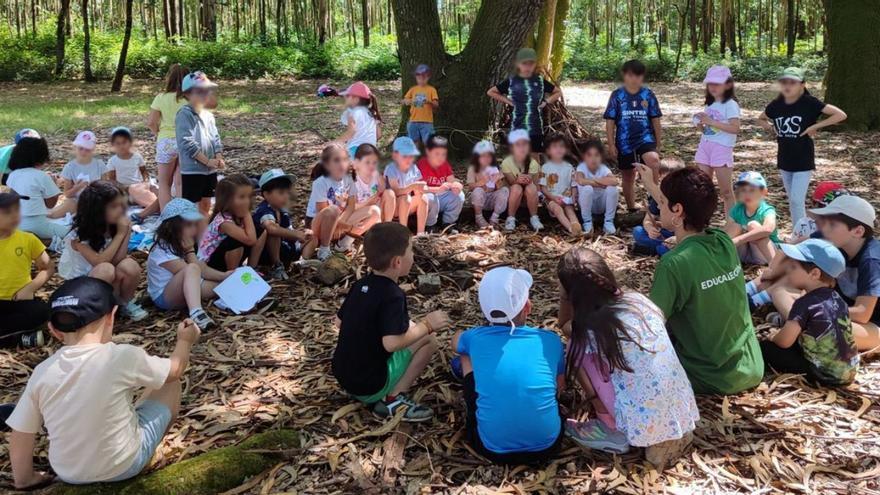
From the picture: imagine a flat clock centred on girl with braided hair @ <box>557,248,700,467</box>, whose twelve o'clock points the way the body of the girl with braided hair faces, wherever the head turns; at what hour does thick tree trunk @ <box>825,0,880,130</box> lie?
The thick tree trunk is roughly at 2 o'clock from the girl with braided hair.

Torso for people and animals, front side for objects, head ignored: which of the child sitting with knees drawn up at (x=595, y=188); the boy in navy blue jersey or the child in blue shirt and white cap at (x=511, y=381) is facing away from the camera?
the child in blue shirt and white cap at (x=511, y=381)

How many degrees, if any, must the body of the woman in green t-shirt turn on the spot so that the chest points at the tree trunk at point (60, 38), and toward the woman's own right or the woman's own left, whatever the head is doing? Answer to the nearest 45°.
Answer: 0° — they already face it

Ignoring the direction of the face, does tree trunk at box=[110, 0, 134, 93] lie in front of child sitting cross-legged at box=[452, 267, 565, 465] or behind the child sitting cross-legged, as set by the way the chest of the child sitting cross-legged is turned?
in front

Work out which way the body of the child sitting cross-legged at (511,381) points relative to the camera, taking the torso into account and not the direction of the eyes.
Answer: away from the camera

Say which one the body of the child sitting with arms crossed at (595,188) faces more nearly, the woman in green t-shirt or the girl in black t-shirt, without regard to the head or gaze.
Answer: the woman in green t-shirt

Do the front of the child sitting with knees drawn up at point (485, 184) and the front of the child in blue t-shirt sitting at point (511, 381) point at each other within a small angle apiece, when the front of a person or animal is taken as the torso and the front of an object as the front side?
yes

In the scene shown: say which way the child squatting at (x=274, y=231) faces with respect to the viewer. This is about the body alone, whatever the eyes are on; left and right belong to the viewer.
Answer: facing the viewer and to the right of the viewer

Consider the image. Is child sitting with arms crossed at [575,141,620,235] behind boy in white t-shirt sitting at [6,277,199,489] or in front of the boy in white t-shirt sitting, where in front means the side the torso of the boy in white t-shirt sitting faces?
in front

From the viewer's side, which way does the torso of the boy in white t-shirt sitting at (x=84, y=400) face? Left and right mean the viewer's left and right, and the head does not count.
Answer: facing away from the viewer and to the right of the viewer

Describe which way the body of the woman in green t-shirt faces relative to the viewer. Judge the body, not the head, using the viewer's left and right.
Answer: facing away from the viewer and to the left of the viewer

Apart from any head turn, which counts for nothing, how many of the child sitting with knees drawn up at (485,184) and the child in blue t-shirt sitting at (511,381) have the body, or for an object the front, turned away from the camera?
1

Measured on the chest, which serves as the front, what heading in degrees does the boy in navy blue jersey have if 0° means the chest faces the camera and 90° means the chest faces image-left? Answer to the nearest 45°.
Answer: approximately 0°
